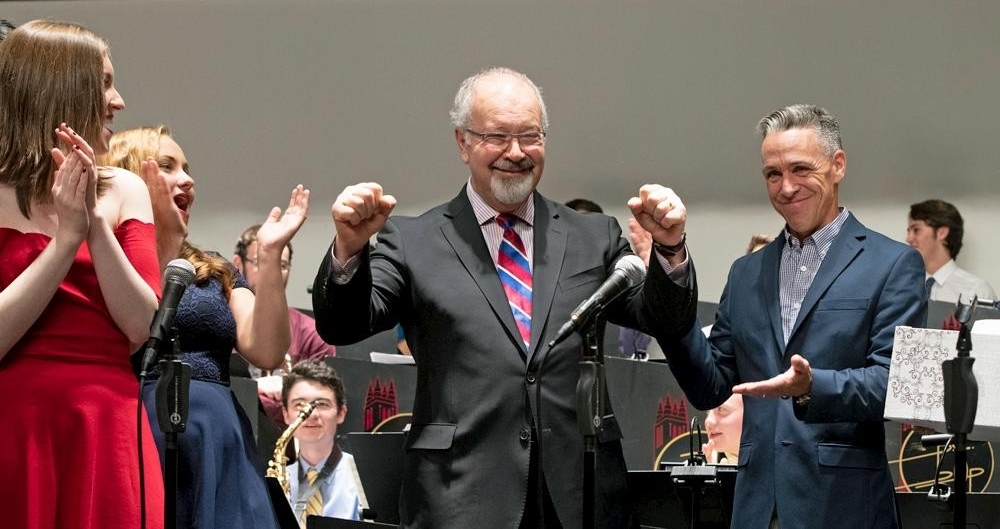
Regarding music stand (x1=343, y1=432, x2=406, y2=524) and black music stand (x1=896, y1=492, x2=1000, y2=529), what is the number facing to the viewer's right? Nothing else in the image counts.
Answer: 0

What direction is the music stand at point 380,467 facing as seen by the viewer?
away from the camera

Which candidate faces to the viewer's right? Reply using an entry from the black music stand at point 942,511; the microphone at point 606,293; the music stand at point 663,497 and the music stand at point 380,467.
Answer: the microphone

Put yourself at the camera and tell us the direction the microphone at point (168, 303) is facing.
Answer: facing to the right of the viewer

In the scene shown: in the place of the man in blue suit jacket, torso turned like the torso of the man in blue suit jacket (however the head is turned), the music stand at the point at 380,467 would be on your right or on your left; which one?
on your right

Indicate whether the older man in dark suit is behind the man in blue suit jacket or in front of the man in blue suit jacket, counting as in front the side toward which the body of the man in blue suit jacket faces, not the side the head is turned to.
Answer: in front

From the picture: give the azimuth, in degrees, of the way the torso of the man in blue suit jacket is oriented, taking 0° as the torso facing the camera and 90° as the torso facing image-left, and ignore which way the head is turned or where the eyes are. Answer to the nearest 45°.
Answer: approximately 45°

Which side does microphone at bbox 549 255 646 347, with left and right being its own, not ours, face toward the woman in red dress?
back

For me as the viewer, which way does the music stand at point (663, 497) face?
facing away from the viewer

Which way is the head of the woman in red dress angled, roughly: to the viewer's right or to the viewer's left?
to the viewer's right

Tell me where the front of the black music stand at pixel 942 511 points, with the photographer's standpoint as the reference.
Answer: facing away from the viewer

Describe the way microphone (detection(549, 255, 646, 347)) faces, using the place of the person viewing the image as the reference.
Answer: facing to the right of the viewer
